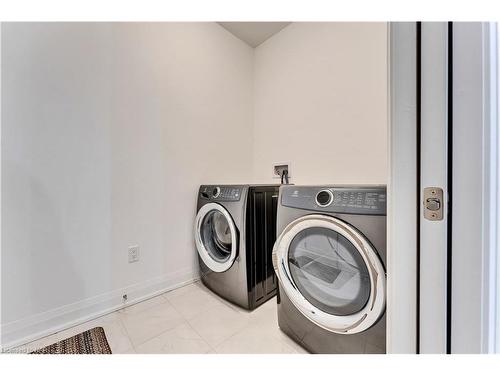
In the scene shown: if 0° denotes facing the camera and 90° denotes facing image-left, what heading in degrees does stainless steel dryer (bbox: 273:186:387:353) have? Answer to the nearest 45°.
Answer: approximately 45°

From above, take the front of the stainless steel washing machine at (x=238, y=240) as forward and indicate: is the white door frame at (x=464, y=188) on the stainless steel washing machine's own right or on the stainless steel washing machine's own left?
on the stainless steel washing machine's own left

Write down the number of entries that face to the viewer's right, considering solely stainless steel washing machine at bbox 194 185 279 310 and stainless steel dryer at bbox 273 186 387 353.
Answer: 0

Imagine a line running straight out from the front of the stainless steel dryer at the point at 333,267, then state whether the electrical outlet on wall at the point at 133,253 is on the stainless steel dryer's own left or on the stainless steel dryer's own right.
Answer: on the stainless steel dryer's own right

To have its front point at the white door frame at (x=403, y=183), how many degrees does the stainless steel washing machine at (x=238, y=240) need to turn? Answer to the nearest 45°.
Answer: approximately 45° to its left

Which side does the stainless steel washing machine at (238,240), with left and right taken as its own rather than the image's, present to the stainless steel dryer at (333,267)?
left

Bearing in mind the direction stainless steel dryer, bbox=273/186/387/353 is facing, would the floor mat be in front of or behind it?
in front

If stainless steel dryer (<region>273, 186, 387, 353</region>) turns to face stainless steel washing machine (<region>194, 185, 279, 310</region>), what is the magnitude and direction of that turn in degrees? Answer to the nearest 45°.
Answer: approximately 90° to its right
